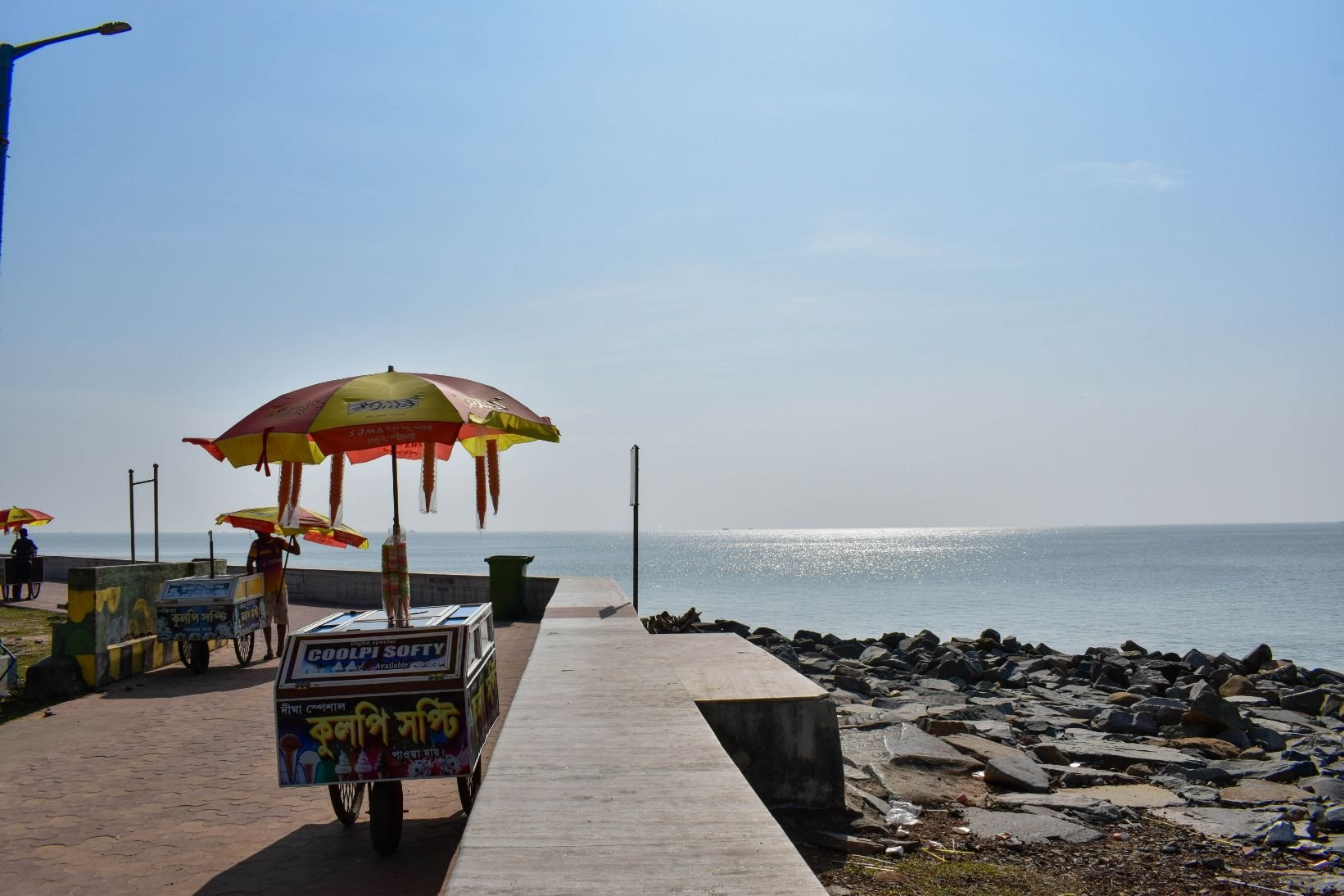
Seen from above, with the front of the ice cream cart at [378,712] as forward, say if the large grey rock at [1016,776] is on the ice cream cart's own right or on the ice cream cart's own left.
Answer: on the ice cream cart's own left

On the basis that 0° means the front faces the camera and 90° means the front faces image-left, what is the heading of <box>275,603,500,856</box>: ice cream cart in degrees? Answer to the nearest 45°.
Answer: approximately 0°

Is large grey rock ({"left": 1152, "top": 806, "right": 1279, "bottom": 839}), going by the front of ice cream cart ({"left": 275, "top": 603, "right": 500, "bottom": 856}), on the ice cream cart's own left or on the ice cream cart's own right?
on the ice cream cart's own left

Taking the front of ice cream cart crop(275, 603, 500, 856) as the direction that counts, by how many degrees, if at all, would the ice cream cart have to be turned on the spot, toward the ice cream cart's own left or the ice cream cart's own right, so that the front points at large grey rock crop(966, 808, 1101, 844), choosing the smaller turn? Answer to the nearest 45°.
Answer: approximately 90° to the ice cream cart's own left

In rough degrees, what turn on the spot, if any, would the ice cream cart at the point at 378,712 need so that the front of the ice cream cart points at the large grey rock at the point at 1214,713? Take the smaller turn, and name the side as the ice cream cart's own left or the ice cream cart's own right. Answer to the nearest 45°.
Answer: approximately 135° to the ice cream cart's own left

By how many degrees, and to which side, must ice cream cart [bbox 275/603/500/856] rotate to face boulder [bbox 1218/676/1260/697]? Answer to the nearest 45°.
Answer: approximately 135° to its left

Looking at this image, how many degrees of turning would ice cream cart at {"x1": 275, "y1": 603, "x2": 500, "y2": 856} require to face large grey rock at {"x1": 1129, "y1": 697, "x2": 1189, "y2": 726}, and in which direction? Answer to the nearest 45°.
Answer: approximately 135° to its left

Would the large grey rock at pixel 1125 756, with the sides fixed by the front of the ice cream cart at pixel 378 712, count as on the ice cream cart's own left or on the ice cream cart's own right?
on the ice cream cart's own left
